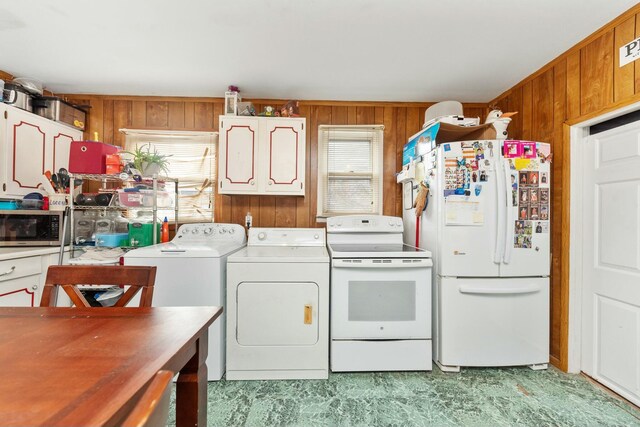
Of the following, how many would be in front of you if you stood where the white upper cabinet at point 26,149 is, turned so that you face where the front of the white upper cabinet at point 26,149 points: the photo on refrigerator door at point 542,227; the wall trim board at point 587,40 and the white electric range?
3

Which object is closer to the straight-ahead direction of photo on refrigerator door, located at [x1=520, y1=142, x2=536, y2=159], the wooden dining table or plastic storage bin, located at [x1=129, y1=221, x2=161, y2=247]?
the wooden dining table

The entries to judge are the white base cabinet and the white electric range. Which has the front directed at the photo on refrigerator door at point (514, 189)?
the white base cabinet

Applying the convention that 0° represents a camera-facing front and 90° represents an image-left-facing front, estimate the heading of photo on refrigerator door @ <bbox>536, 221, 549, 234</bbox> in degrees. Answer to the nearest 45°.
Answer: approximately 0°

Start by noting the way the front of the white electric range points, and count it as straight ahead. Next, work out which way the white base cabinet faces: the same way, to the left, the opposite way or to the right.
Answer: to the left

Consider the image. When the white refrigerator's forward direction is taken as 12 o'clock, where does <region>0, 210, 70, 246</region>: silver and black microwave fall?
The silver and black microwave is roughly at 2 o'clock from the white refrigerator.

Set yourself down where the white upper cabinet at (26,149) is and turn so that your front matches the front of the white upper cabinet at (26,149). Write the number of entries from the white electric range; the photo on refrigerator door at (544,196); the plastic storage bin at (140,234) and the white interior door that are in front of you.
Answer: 4

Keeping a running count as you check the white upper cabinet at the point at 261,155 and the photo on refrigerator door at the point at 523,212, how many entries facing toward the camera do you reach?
2
